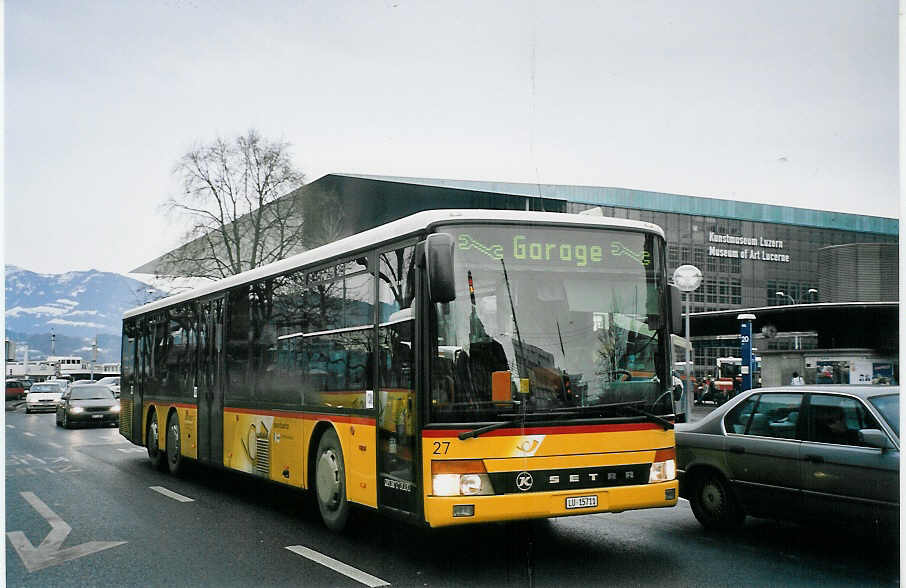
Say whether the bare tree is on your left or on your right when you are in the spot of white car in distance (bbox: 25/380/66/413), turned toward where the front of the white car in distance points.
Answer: on your left

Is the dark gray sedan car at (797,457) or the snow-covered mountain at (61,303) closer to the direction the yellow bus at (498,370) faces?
the dark gray sedan car

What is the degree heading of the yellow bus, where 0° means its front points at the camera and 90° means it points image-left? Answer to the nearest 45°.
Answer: approximately 315°

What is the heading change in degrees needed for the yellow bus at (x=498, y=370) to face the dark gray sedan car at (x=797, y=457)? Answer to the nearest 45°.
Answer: approximately 45° to its left

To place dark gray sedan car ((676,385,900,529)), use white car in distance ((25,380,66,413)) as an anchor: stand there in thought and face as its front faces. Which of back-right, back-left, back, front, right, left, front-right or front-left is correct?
front-left

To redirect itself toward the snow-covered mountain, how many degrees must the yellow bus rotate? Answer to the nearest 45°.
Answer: approximately 180°

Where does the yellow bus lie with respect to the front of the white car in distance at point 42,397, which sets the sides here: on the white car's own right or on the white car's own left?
on the white car's own left

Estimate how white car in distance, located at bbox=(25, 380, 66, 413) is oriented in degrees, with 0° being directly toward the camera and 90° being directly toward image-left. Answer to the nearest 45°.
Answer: approximately 45°

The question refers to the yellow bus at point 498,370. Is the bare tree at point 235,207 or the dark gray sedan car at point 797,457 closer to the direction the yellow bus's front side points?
the dark gray sedan car

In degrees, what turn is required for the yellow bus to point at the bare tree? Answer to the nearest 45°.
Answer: approximately 135° to its left
